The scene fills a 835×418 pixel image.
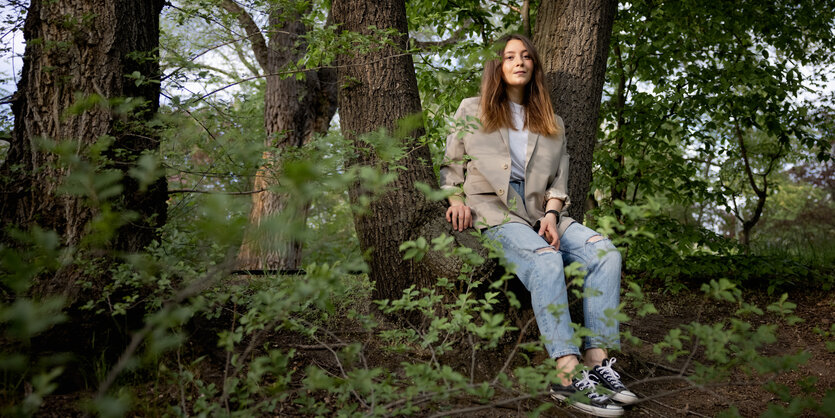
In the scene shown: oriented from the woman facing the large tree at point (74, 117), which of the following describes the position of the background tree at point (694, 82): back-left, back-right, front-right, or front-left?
back-right

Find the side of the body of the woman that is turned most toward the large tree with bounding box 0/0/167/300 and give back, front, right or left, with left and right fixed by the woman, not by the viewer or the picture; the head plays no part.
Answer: right

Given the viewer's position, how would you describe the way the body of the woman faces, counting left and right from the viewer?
facing the viewer and to the right of the viewer

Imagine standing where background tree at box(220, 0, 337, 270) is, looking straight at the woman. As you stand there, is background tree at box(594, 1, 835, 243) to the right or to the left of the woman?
left

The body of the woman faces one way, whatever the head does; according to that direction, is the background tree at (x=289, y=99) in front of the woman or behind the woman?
behind

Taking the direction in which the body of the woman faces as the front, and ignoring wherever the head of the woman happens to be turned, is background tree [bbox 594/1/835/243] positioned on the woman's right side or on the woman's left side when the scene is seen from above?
on the woman's left side
